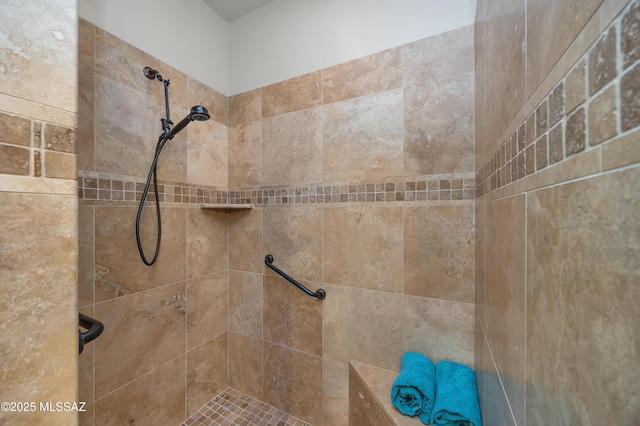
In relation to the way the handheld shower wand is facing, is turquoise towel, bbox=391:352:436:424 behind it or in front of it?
in front

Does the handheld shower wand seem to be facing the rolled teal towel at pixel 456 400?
yes

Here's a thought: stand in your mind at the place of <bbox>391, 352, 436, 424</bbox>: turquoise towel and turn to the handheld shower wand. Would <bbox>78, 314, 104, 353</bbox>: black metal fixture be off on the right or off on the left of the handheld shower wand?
left

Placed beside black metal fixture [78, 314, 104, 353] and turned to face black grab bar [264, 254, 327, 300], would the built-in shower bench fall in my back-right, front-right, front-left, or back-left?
front-right
